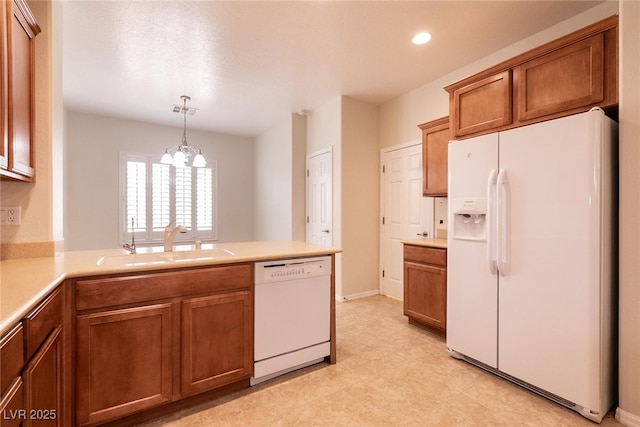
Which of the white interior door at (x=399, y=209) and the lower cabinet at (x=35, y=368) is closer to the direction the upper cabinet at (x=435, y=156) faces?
the lower cabinet

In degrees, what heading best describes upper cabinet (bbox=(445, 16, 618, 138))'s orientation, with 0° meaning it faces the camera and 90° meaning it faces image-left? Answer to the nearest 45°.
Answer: approximately 45°

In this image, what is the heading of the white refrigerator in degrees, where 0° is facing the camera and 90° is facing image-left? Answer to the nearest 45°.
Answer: approximately 45°

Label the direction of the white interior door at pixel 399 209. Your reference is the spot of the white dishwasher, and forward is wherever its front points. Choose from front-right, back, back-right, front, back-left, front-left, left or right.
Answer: left

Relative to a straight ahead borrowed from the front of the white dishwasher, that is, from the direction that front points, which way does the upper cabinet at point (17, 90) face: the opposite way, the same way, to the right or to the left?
to the left

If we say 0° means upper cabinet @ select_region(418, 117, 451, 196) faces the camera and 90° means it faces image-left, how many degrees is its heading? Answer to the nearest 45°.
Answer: approximately 45°

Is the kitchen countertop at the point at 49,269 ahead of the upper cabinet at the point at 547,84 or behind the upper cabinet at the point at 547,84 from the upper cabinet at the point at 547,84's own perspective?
ahead

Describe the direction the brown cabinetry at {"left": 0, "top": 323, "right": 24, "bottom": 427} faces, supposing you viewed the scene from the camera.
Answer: facing to the right of the viewer

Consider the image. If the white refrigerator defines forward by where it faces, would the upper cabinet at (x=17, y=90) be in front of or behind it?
in front

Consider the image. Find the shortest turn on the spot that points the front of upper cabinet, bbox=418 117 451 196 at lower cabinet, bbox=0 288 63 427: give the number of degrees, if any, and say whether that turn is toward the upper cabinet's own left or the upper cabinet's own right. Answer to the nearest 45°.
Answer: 0° — it already faces it

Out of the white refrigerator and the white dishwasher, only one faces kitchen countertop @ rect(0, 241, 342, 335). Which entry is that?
the white refrigerator

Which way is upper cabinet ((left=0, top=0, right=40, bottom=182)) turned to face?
to the viewer's right

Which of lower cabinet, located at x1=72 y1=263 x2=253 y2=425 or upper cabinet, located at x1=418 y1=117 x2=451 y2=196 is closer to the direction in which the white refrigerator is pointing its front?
the lower cabinet

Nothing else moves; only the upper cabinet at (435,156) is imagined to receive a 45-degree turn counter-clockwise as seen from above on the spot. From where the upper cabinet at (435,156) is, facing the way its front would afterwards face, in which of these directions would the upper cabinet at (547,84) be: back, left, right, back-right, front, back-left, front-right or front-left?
front-left
